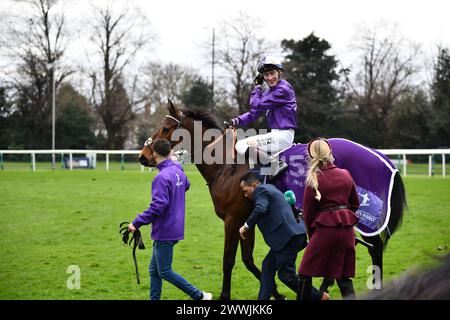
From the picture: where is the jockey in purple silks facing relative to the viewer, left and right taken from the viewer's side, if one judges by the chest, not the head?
facing to the left of the viewer

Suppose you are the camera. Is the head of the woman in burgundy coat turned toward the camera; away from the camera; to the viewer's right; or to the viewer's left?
away from the camera

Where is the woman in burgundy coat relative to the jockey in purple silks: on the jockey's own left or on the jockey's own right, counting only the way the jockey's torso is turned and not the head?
on the jockey's own left

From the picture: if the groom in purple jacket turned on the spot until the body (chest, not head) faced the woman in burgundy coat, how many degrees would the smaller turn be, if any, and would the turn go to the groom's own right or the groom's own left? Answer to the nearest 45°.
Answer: approximately 180°

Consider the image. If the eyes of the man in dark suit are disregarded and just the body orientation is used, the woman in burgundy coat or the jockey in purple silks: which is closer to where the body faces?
the jockey in purple silks

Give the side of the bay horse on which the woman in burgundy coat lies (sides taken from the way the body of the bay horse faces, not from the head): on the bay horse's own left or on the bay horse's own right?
on the bay horse's own left

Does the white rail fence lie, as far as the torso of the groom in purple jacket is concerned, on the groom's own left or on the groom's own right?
on the groom's own right

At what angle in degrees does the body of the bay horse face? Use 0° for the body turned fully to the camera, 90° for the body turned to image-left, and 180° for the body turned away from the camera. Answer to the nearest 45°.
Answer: approximately 90°

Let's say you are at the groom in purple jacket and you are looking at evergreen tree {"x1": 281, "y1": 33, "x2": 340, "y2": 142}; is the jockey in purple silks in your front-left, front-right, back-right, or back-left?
front-right

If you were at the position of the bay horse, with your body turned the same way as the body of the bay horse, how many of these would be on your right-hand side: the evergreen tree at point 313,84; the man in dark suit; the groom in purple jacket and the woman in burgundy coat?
1

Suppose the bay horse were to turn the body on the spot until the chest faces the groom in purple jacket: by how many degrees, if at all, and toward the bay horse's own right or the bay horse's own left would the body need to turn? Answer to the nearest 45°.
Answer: approximately 45° to the bay horse's own left

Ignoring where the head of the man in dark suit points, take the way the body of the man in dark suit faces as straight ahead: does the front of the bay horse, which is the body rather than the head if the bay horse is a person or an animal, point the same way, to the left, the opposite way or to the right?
the same way
